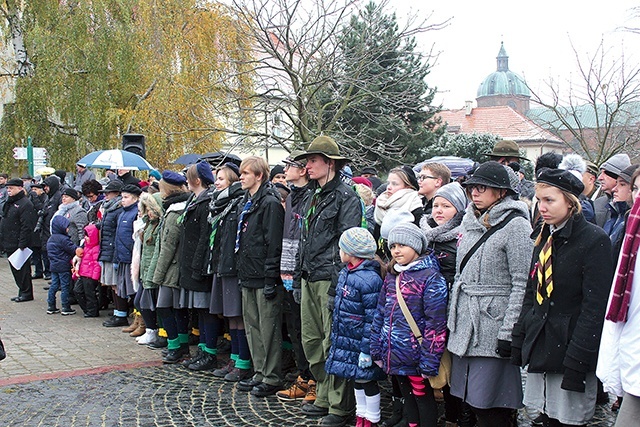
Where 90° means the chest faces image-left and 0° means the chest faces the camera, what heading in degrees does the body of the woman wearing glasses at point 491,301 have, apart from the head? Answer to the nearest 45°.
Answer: approximately 45°

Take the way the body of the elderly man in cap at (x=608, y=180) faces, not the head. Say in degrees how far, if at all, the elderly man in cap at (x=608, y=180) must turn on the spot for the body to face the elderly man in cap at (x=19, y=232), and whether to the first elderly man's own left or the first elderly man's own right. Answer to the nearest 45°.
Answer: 0° — they already face them

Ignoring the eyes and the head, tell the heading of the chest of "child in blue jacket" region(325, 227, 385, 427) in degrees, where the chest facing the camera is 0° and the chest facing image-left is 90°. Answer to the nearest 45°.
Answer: approximately 45°

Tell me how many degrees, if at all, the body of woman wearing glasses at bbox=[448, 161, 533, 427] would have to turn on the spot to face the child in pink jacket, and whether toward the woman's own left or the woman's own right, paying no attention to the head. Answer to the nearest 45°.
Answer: approximately 90° to the woman's own right

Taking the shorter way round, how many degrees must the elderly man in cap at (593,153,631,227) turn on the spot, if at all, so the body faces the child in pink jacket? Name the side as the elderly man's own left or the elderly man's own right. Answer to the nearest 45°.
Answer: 0° — they already face them

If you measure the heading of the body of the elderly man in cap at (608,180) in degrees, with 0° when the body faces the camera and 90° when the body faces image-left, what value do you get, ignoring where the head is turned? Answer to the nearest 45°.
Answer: approximately 90°

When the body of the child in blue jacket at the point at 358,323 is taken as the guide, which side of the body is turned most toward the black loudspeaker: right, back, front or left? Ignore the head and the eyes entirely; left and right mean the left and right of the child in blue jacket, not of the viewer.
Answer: right

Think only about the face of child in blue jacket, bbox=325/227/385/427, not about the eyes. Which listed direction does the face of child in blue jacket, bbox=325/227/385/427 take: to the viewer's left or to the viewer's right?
to the viewer's left

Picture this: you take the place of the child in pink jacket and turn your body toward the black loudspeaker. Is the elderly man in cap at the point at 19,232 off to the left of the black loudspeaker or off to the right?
left

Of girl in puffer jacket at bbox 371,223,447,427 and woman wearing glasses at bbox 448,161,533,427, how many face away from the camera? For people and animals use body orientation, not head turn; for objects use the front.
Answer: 0

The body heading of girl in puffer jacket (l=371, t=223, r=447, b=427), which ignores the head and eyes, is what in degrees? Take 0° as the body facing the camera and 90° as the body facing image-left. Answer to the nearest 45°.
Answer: approximately 45°

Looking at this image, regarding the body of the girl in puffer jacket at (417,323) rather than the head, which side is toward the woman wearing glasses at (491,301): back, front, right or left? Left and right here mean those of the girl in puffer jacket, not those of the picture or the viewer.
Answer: left

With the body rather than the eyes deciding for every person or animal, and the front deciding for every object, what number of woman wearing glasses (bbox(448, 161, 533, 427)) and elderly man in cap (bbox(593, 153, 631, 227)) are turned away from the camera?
0
